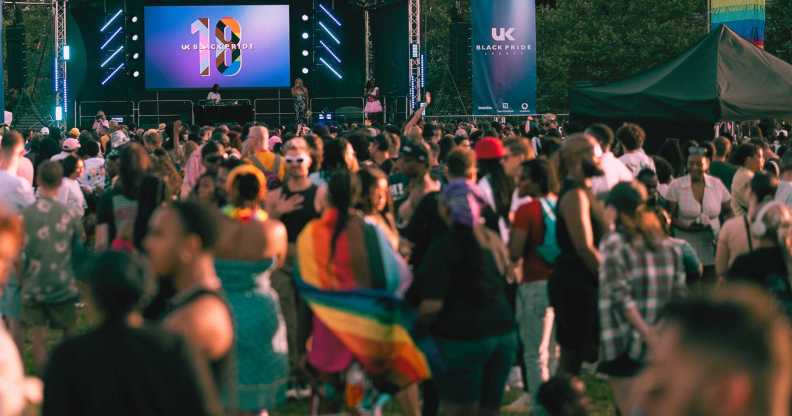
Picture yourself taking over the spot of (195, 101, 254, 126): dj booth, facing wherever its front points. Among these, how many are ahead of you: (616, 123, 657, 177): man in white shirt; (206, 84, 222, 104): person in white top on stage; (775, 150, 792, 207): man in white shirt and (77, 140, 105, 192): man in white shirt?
3

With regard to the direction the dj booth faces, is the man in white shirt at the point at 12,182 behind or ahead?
ahead

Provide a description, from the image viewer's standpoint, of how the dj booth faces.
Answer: facing the viewer

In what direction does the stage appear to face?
toward the camera

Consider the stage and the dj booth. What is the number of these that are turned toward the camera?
2

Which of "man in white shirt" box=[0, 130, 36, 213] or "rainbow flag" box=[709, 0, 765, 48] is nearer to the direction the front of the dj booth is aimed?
the man in white shirt

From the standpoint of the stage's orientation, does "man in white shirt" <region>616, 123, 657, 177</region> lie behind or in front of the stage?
in front

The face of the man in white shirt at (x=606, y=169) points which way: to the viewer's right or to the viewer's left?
to the viewer's left

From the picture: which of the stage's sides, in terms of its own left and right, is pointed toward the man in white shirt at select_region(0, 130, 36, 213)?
front

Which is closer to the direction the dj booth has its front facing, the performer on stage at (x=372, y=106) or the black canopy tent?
the black canopy tent
